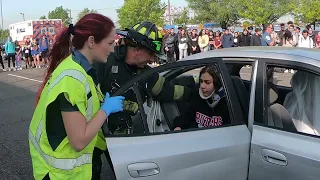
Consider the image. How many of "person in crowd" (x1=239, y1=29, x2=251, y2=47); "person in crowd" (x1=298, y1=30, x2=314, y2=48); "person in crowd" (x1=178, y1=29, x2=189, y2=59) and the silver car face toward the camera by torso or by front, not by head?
3

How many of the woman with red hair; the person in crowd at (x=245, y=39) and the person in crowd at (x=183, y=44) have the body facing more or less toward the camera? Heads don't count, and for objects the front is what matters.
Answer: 2

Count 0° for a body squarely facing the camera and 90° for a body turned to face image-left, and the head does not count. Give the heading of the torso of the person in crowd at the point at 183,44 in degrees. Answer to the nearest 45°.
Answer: approximately 0°

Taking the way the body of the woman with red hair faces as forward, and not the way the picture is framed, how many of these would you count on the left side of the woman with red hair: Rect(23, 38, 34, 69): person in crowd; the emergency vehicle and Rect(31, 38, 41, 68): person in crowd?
3

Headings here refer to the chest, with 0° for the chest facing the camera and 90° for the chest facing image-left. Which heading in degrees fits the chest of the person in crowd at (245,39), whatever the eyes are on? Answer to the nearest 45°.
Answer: approximately 0°

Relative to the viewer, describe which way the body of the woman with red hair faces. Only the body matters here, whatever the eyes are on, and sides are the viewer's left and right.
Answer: facing to the right of the viewer

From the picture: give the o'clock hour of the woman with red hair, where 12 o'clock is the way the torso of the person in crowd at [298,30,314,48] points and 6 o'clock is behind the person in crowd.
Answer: The woman with red hair is roughly at 12 o'clock from the person in crowd.

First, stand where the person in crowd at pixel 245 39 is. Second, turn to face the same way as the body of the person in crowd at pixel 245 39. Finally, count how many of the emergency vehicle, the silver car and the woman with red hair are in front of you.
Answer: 2

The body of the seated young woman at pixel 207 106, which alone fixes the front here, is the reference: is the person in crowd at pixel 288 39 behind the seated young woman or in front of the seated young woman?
behind

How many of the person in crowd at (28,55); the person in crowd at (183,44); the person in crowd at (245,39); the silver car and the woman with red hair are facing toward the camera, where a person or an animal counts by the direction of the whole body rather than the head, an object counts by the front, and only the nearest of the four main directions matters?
3

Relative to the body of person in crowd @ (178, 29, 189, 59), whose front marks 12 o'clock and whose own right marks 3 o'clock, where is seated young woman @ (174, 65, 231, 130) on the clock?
The seated young woman is roughly at 12 o'clock from the person in crowd.
